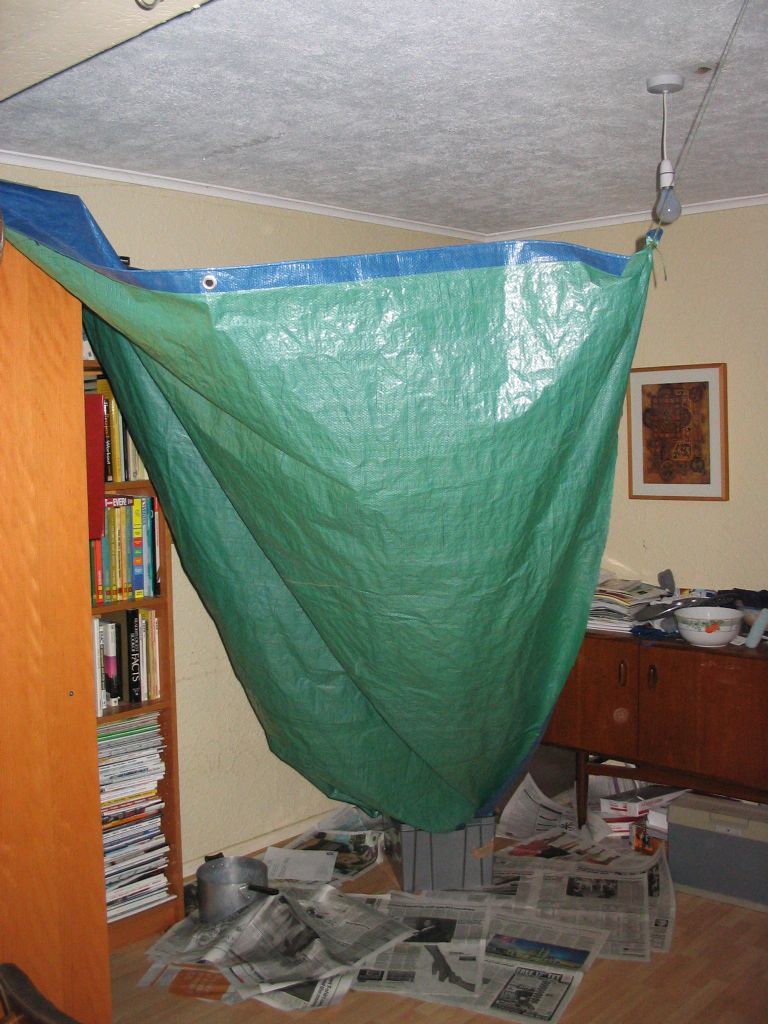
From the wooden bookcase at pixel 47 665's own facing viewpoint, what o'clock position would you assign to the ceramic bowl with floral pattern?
The ceramic bowl with floral pattern is roughly at 10 o'clock from the wooden bookcase.

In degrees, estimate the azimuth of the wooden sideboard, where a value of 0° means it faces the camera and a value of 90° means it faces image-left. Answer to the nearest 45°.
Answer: approximately 45°

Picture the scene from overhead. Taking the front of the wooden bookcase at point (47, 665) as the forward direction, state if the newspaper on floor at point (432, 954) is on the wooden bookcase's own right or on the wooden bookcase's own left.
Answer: on the wooden bookcase's own left

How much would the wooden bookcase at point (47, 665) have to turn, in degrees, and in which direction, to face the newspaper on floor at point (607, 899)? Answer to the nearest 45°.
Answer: approximately 45° to its left

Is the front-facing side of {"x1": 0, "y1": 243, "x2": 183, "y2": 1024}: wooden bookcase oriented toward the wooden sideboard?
no

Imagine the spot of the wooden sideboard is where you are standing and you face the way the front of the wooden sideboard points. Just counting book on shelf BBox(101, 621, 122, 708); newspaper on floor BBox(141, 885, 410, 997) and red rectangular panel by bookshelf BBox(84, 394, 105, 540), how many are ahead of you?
3

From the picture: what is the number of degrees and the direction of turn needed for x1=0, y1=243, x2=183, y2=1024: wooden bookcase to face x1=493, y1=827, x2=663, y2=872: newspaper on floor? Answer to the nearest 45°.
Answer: approximately 90° to its left

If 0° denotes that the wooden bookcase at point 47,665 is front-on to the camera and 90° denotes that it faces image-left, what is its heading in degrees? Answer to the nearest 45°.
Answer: approximately 315°
